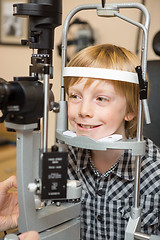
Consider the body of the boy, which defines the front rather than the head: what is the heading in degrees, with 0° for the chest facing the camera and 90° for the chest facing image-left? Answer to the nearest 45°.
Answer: approximately 45°

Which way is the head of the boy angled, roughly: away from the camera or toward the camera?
toward the camera
